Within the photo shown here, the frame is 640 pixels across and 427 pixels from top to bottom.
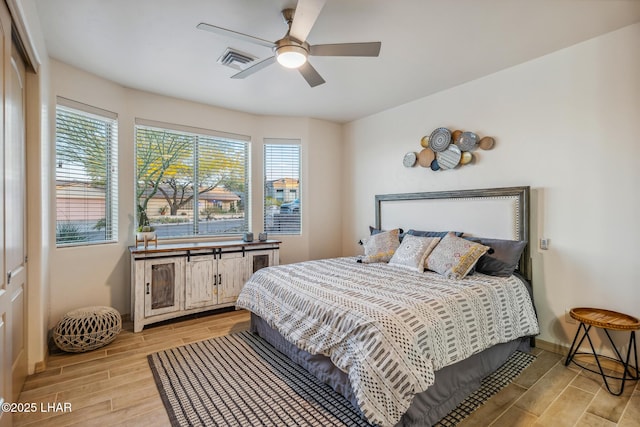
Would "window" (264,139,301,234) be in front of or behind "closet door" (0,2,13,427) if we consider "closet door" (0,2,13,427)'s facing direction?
in front

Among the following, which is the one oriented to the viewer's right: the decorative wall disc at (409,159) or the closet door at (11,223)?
the closet door

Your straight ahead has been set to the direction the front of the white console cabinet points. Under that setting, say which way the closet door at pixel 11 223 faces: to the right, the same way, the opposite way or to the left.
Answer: to the left

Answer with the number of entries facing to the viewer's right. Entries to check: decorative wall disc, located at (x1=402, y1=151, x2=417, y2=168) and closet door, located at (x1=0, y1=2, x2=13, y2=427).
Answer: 1

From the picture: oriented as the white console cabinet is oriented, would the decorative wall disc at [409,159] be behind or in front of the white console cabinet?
in front

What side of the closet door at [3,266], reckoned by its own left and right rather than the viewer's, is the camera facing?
right

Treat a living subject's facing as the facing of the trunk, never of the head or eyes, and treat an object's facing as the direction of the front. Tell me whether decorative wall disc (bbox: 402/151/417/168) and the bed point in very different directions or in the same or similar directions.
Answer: same or similar directions

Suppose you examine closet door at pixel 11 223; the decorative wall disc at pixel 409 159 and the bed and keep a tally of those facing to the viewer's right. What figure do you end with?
1

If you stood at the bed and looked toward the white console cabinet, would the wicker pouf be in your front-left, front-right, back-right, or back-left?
front-left

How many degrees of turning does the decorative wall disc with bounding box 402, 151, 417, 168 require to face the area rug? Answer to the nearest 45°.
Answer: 0° — it already faces it

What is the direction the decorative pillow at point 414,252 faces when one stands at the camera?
facing the viewer and to the left of the viewer

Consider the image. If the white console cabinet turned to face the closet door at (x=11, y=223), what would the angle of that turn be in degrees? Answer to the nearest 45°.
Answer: approximately 90° to its right

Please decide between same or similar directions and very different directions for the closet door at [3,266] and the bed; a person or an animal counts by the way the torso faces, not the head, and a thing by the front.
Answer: very different directions

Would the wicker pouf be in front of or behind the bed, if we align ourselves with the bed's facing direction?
in front

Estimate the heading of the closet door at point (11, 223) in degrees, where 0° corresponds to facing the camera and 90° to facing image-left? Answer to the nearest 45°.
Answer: approximately 270°

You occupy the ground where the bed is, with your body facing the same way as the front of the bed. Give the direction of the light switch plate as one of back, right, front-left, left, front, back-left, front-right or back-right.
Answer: back
